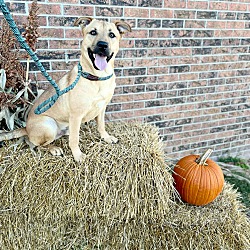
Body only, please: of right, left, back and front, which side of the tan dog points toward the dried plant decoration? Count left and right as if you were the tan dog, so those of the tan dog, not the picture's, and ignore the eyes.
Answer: back

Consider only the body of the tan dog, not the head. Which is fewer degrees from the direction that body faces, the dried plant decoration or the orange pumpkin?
the orange pumpkin

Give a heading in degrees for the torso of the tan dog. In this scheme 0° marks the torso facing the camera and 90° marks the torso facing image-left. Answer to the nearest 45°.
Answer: approximately 315°

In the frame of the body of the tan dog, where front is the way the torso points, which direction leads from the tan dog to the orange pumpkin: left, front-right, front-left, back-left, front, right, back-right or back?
front-left
